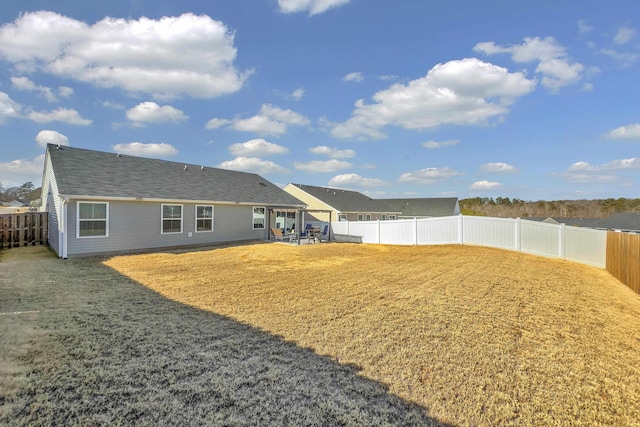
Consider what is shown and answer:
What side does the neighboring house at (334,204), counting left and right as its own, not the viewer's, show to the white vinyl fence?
back

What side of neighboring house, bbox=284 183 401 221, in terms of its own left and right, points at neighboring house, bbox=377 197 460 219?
right

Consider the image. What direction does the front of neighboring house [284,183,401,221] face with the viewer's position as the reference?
facing away from the viewer and to the left of the viewer

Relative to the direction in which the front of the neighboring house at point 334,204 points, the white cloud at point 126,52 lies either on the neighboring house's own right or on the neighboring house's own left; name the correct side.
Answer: on the neighboring house's own left

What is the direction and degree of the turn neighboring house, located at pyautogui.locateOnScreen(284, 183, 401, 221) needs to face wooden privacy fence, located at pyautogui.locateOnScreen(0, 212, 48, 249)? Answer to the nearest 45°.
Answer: approximately 90° to its left

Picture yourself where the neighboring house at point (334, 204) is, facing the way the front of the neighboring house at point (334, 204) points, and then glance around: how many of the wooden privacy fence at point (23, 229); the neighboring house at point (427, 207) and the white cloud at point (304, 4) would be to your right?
1
